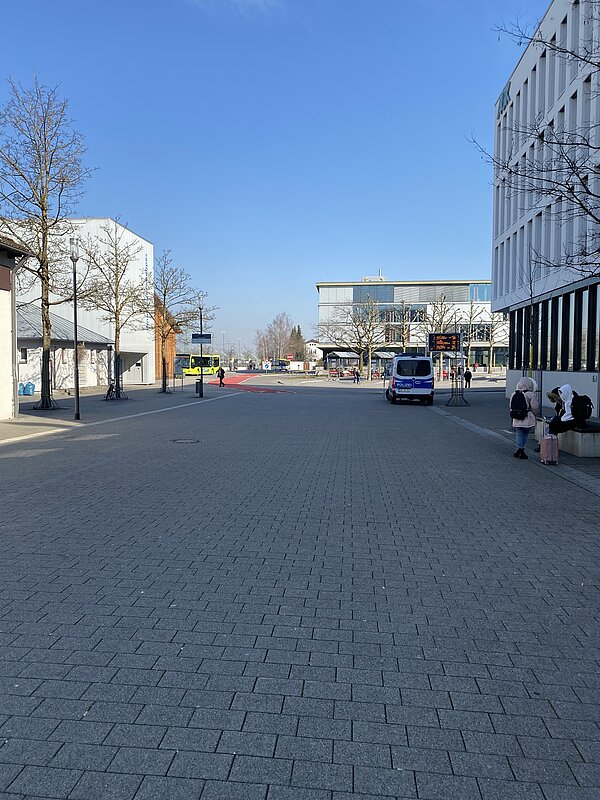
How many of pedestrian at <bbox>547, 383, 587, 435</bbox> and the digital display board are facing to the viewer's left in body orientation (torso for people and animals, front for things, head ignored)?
1

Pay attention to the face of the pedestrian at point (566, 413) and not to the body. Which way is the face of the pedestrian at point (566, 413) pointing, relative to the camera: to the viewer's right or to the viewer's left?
to the viewer's left

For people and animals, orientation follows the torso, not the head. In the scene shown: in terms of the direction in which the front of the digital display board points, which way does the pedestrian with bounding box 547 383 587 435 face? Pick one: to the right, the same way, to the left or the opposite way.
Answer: to the right

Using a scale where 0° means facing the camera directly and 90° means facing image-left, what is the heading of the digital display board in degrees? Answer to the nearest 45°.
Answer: approximately 0°

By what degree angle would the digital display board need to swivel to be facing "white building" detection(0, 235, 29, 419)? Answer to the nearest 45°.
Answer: approximately 45° to its right

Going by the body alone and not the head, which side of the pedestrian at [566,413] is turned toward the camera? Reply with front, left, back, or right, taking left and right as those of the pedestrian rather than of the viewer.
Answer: left
